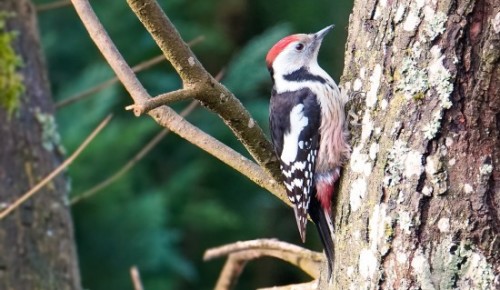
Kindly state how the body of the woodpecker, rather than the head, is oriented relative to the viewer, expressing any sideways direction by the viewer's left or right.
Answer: facing to the right of the viewer

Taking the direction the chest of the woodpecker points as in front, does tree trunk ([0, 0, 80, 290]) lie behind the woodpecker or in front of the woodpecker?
behind
